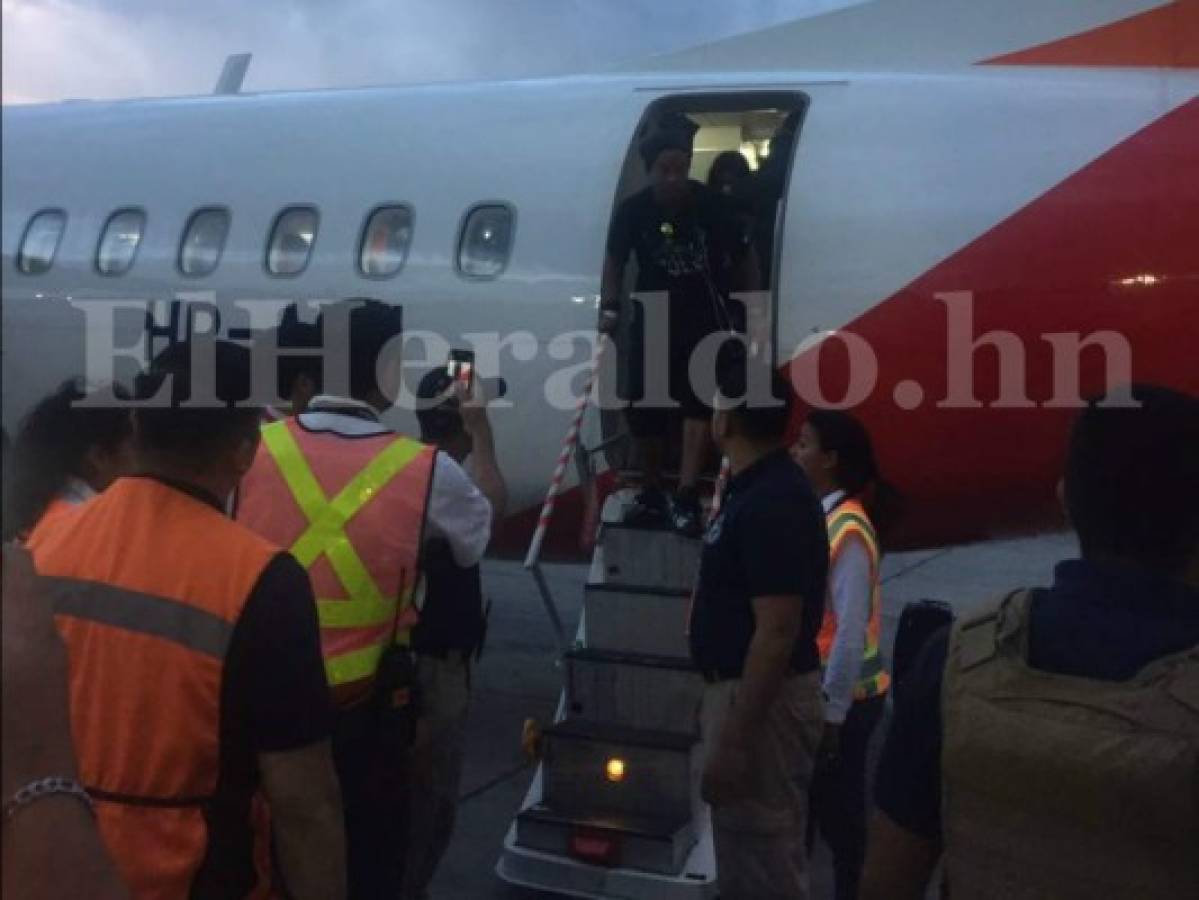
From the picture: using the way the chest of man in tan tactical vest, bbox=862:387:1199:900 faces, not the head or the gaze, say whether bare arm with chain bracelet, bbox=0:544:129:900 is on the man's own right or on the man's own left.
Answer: on the man's own left

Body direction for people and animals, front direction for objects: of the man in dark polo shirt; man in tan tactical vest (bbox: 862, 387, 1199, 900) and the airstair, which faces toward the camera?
the airstair

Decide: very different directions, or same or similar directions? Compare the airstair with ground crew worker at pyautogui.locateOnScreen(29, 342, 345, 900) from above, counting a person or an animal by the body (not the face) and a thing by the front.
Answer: very different directions

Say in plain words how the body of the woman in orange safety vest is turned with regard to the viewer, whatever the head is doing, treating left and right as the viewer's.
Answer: facing to the left of the viewer

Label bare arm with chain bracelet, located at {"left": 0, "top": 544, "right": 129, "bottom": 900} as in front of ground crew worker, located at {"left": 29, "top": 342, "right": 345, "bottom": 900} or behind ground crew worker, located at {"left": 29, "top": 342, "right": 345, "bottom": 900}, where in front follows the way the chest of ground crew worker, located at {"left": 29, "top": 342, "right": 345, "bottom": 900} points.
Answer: behind

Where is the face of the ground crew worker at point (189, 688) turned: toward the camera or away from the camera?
away from the camera

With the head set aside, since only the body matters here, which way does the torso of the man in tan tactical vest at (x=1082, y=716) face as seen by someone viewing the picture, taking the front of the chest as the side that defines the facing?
away from the camera

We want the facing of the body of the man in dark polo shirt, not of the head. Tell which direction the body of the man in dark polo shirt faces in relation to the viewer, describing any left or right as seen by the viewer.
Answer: facing to the left of the viewer

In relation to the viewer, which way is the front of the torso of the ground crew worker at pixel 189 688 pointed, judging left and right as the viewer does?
facing away from the viewer and to the right of the viewer

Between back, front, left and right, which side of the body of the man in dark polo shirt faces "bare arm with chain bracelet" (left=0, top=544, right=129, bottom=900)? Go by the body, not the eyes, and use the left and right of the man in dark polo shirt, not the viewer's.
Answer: left

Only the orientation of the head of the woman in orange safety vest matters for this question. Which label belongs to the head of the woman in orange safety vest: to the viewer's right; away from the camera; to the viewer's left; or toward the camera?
to the viewer's left

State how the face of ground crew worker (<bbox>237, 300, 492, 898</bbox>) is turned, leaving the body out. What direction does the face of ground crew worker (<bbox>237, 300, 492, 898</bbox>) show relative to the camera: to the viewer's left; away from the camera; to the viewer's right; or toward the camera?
away from the camera
